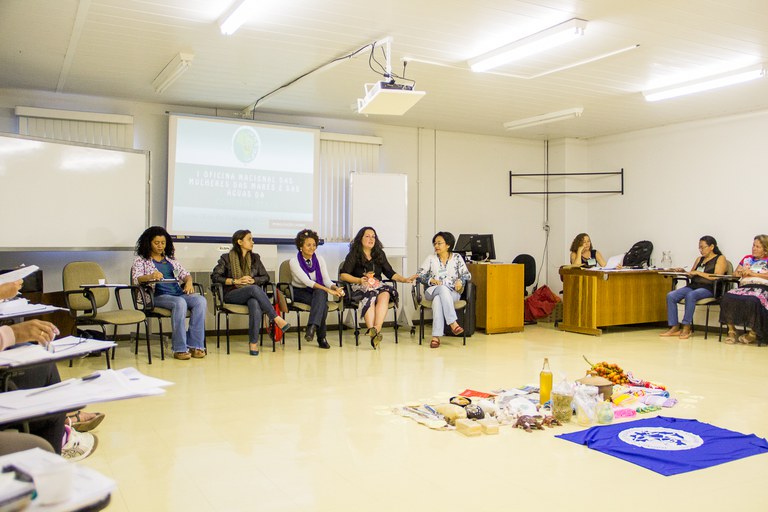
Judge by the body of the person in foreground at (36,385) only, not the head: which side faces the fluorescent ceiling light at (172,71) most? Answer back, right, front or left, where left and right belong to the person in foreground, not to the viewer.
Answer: left

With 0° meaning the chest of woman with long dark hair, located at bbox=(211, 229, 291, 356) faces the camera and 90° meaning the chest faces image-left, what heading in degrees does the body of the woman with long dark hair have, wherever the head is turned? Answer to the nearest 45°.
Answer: approximately 315°

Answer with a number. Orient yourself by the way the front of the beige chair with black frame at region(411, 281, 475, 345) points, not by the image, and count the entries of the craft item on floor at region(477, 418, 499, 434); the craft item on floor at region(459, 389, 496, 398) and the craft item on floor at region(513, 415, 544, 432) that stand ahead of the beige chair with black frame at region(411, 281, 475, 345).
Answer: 3

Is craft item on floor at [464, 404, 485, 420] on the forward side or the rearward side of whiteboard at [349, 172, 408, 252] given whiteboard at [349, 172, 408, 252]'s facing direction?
on the forward side

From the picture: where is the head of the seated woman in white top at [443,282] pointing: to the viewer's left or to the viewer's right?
to the viewer's left

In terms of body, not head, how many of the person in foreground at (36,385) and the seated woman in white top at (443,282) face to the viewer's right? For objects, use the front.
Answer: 1

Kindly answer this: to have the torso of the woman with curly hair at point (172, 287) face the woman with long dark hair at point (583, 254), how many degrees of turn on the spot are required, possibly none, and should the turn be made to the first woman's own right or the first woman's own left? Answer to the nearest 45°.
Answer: approximately 45° to the first woman's own left

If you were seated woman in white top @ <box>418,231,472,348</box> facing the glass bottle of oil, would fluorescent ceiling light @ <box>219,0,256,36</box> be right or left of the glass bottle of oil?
right

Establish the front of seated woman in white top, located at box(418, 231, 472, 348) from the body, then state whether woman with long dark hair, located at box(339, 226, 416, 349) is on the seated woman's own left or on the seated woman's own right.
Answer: on the seated woman's own right

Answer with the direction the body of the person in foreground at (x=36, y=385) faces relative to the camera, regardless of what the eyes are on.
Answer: to the viewer's right

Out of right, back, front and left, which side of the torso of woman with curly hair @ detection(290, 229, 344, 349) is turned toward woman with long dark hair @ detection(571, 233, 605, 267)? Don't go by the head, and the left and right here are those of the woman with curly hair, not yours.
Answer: left

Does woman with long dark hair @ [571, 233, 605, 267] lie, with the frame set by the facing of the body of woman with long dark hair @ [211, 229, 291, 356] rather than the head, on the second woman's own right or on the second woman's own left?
on the second woman's own left

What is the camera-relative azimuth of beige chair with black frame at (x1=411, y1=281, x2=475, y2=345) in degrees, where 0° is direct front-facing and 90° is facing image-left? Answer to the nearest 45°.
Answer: approximately 0°
